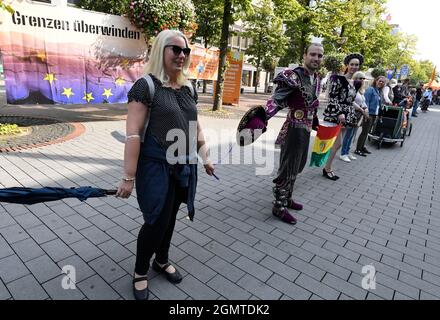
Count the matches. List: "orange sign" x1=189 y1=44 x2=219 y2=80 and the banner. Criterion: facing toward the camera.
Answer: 2

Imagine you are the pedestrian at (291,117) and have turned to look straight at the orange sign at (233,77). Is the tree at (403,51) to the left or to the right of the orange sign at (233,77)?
right

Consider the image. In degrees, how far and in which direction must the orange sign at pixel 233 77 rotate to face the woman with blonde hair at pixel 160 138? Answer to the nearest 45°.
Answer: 0° — it already faces them

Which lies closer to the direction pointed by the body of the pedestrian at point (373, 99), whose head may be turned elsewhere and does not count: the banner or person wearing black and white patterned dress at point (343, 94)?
the person wearing black and white patterned dress

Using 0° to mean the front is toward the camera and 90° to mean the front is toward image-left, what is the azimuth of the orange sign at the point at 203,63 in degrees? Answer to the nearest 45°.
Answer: approximately 0°
